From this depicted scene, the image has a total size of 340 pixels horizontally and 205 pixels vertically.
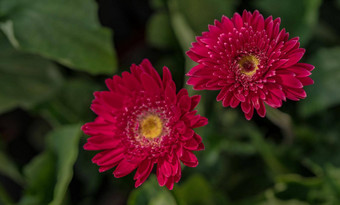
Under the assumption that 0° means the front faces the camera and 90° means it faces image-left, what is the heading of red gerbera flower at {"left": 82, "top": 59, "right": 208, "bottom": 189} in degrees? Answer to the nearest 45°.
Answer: approximately 0°

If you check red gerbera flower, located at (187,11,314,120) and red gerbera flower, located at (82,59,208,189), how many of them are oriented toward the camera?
2

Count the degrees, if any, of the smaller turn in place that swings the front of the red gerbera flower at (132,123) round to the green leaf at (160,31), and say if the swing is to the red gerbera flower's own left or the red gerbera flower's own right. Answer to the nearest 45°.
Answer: approximately 180°

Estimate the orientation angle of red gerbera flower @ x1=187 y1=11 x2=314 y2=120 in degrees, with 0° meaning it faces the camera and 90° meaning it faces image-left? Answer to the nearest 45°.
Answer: approximately 0°
